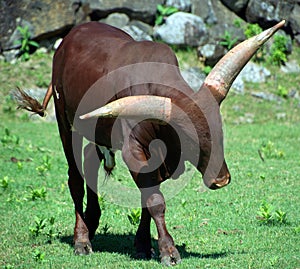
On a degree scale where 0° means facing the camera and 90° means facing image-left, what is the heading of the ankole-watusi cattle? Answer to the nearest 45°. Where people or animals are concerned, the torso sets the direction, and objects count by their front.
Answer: approximately 315°

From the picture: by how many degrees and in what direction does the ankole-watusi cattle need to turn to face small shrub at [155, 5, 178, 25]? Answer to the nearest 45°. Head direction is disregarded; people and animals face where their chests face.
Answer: approximately 135° to its left

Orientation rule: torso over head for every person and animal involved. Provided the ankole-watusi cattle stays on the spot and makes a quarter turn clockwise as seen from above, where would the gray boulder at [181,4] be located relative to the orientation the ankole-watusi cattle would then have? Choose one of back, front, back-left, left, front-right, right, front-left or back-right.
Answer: back-right

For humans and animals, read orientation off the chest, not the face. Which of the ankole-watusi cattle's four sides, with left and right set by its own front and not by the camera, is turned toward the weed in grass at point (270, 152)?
left

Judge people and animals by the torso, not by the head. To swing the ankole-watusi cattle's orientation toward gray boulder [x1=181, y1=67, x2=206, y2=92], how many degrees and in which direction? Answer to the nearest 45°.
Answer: approximately 135° to its left

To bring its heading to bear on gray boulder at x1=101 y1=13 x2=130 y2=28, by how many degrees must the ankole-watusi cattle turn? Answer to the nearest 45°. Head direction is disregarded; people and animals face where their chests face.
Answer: approximately 135° to its left

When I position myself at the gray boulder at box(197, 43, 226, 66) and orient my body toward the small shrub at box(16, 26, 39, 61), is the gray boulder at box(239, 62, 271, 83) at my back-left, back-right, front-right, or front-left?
back-left
